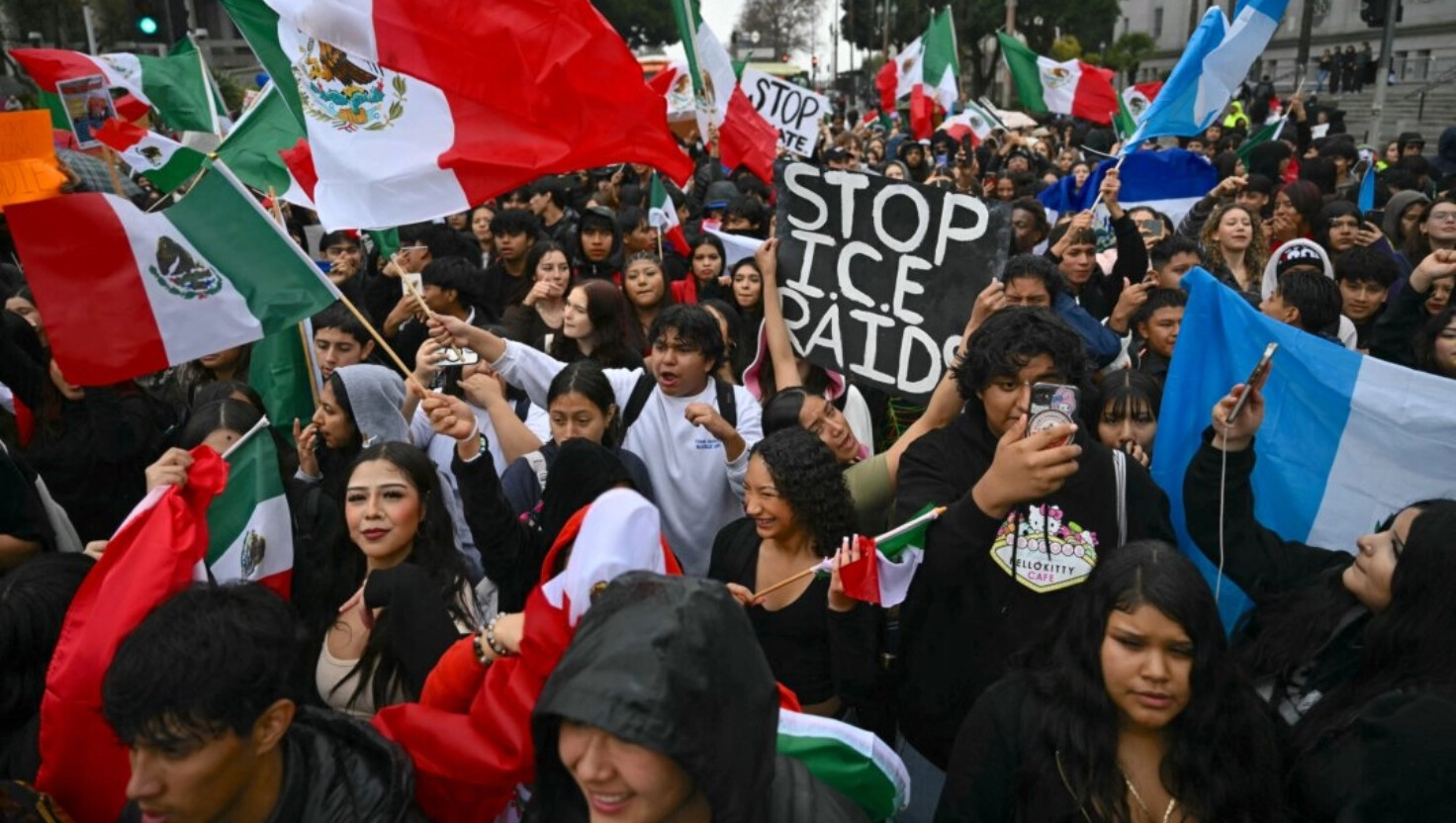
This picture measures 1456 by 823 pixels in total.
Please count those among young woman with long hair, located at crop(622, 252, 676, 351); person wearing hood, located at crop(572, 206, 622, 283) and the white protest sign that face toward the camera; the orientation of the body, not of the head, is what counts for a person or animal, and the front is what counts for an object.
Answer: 3

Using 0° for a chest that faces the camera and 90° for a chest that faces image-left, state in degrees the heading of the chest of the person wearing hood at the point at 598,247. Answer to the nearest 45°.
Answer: approximately 0°

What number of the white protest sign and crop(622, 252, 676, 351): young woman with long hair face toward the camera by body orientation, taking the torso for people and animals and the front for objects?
2

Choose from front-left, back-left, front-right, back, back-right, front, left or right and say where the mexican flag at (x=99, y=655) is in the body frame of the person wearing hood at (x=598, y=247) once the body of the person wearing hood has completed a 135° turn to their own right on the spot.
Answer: back-left

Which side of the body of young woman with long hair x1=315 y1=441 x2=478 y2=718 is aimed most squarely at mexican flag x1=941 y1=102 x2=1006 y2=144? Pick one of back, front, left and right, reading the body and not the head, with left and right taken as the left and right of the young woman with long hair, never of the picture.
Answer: back

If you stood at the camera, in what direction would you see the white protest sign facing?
facing the viewer

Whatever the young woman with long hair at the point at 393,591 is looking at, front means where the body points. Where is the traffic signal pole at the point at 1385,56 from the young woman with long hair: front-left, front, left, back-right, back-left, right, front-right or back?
back

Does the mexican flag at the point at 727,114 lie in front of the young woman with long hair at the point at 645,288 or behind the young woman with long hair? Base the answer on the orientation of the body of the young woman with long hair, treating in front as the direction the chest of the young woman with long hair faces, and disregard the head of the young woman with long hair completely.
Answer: behind

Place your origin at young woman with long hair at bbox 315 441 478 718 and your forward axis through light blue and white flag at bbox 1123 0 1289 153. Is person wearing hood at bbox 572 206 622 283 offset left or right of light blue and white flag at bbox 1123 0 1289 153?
left
